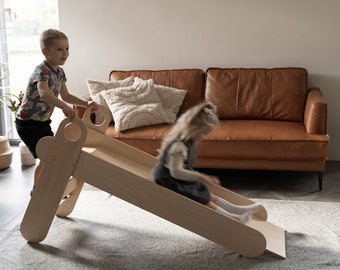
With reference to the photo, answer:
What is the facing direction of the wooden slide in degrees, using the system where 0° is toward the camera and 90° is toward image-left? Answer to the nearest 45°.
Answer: approximately 270°

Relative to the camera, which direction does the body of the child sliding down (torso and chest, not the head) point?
to the viewer's right

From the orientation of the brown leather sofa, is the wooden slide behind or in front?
in front

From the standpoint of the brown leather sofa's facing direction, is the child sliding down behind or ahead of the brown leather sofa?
ahead

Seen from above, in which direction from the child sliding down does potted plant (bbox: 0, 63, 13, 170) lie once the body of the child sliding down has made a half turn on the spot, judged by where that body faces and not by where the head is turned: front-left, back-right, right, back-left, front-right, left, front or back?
front-right

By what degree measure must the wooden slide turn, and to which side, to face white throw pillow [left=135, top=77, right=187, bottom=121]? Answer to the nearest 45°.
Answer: approximately 90° to its left

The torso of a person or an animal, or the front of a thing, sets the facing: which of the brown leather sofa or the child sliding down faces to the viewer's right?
the child sliding down

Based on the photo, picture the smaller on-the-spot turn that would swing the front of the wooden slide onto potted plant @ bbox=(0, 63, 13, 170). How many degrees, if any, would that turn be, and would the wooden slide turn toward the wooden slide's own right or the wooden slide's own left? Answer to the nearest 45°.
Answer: approximately 135° to the wooden slide's own left

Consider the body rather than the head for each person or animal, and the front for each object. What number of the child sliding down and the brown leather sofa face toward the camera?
1

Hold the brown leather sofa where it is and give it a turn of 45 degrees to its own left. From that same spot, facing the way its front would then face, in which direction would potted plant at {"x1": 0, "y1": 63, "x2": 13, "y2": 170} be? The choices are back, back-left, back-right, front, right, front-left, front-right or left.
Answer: back-right

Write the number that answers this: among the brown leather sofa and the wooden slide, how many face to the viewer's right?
1

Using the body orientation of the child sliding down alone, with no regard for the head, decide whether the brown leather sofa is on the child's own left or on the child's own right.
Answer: on the child's own left
